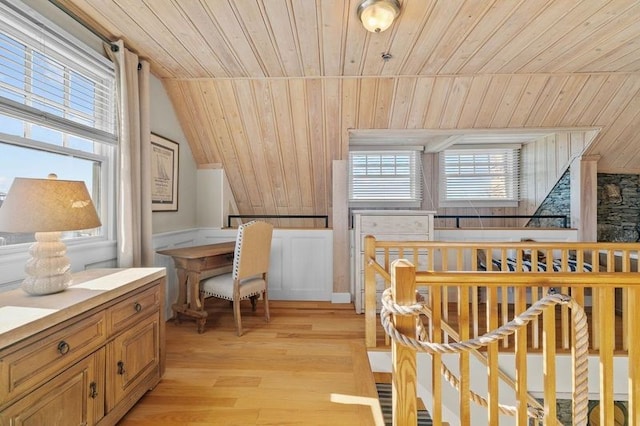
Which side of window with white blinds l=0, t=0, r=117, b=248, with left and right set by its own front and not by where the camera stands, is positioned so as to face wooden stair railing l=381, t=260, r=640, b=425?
front

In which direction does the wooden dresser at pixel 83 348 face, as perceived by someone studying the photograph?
facing the viewer and to the right of the viewer

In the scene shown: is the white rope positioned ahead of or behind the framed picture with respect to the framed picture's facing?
ahead

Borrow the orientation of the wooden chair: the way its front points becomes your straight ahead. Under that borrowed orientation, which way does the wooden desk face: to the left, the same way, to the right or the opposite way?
the opposite way

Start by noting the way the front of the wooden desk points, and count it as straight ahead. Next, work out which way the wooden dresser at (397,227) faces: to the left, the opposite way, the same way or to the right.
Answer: to the right

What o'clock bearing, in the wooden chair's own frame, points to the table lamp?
The table lamp is roughly at 9 o'clock from the wooden chair.

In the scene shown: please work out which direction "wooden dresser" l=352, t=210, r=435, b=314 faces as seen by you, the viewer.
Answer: facing the viewer

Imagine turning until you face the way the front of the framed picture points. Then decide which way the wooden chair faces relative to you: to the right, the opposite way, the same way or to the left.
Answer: the opposite way

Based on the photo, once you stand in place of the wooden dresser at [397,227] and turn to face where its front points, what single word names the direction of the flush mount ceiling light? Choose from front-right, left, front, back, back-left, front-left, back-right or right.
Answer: front

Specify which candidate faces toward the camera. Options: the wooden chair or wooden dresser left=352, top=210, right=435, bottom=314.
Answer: the wooden dresser

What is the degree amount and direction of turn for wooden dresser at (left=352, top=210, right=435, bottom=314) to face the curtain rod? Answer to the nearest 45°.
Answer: approximately 45° to its right

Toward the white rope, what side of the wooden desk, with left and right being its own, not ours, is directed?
front

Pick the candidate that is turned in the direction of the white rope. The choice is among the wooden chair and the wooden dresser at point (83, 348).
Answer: the wooden dresser

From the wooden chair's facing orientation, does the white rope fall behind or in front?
behind

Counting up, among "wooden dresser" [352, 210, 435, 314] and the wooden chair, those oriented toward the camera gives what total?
1
